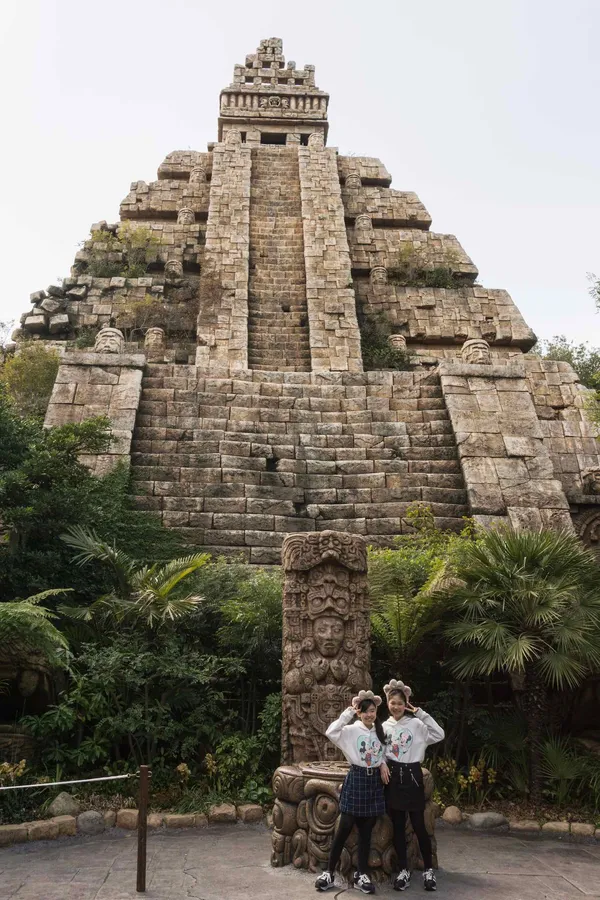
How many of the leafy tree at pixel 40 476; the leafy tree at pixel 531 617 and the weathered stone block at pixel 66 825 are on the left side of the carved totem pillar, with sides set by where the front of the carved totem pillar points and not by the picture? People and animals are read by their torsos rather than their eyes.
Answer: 1

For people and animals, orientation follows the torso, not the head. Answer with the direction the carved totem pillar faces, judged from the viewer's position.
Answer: facing the viewer

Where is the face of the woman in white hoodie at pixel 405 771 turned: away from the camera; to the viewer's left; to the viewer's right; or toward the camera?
toward the camera

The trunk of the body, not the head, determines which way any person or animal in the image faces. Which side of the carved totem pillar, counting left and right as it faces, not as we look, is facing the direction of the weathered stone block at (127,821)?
right

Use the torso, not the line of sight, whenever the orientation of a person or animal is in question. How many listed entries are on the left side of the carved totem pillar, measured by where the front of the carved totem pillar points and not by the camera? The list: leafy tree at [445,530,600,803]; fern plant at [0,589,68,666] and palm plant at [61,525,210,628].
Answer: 1

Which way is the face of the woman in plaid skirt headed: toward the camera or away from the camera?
toward the camera

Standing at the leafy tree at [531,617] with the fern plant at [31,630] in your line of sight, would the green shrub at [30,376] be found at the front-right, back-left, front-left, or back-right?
front-right

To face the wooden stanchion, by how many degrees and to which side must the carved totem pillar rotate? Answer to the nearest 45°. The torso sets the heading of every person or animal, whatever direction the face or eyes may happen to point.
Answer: approximately 45° to its right

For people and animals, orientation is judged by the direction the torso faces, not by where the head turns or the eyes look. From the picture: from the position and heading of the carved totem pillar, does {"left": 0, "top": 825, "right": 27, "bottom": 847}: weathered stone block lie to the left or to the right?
on its right

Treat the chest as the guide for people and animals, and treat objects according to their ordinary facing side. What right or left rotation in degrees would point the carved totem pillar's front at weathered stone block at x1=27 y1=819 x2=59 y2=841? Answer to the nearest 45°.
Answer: approximately 90° to its right

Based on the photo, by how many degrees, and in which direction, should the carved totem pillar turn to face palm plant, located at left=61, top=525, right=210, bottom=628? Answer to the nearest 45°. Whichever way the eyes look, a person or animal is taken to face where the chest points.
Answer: approximately 90° to its right

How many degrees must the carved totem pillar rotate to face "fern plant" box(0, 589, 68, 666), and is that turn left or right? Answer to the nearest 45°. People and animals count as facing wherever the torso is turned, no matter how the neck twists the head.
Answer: approximately 90° to its right

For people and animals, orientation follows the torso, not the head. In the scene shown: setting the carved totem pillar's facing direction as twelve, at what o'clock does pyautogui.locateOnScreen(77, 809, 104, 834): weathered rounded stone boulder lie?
The weathered rounded stone boulder is roughly at 3 o'clock from the carved totem pillar.
